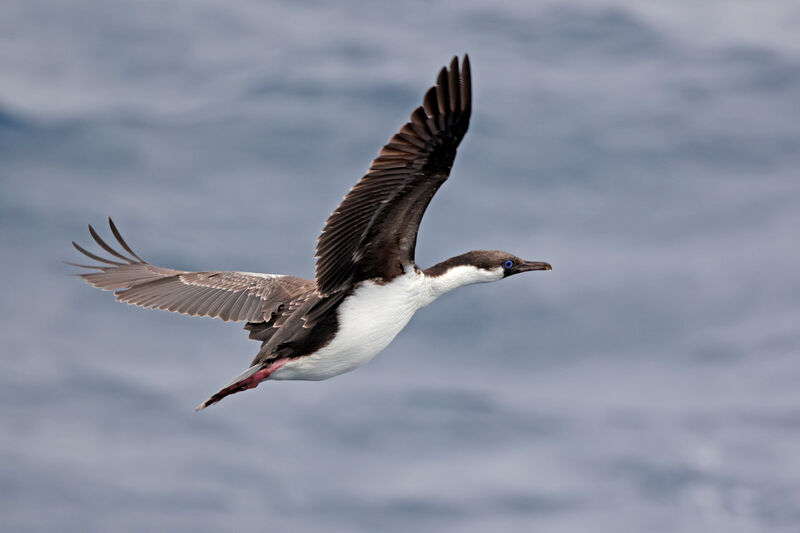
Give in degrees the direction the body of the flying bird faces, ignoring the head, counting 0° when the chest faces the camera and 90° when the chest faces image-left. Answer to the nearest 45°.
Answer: approximately 270°
